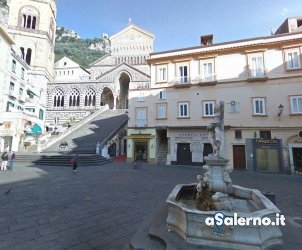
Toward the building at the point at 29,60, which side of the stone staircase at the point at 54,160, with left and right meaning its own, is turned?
back

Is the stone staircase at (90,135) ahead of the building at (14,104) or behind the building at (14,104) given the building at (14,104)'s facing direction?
ahead

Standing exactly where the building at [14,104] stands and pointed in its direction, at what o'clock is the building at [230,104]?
the building at [230,104] is roughly at 12 o'clock from the building at [14,104].

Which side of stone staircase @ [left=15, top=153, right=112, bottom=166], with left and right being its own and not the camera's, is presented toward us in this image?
front

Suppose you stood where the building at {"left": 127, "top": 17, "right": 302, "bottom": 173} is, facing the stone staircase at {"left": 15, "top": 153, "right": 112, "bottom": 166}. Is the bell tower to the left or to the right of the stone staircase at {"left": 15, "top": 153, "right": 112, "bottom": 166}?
right

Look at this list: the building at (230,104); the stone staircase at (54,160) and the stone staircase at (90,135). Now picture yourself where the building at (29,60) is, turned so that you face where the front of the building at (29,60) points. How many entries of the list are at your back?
0

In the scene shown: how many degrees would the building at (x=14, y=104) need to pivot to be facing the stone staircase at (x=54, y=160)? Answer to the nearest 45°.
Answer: approximately 45° to its right

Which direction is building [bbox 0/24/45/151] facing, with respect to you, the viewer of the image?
facing the viewer and to the right of the viewer

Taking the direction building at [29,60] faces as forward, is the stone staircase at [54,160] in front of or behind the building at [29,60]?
in front

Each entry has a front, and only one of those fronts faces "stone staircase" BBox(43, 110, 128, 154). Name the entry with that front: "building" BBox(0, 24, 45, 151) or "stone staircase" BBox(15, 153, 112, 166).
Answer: the building
